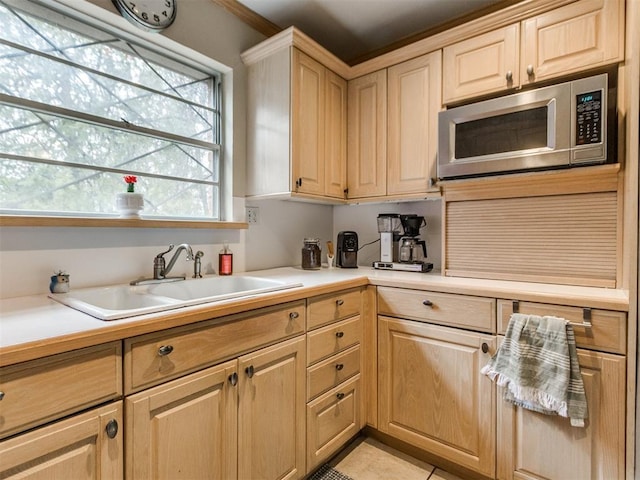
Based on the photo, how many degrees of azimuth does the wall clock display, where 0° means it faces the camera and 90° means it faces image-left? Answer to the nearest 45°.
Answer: approximately 315°

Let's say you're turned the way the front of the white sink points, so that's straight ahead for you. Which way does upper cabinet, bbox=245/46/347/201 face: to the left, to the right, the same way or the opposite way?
the same way

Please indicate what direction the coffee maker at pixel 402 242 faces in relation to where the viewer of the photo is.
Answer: facing the viewer

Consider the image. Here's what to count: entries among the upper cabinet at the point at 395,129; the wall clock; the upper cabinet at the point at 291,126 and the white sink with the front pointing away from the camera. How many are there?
0

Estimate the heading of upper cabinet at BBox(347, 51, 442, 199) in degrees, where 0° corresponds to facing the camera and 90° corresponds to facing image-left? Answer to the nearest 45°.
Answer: approximately 45°

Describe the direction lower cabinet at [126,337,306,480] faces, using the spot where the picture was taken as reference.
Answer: facing the viewer and to the right of the viewer

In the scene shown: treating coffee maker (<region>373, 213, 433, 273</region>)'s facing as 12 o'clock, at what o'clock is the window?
The window is roughly at 2 o'clock from the coffee maker.

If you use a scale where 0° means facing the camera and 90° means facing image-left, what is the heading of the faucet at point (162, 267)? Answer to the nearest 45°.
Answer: approximately 315°
